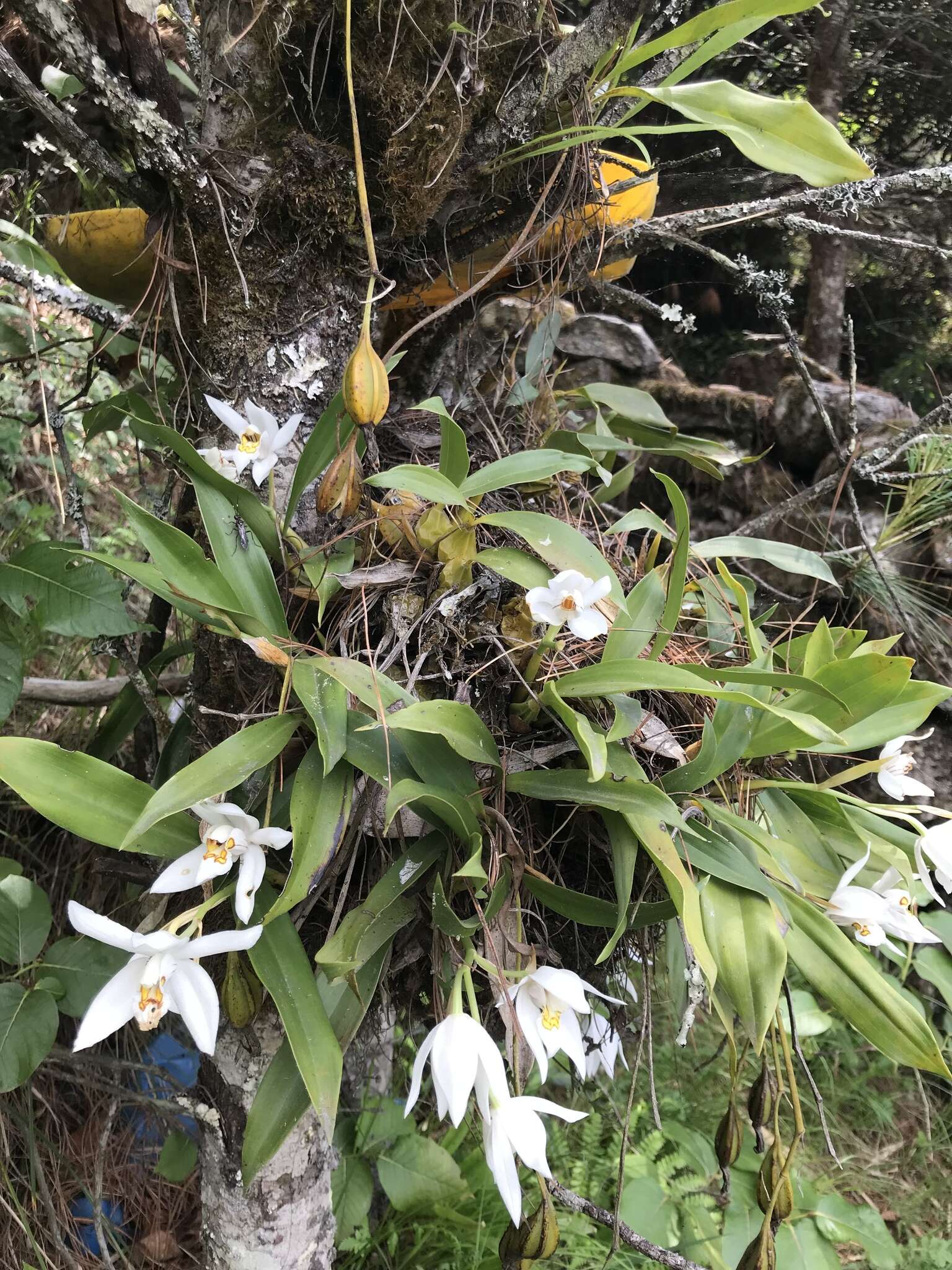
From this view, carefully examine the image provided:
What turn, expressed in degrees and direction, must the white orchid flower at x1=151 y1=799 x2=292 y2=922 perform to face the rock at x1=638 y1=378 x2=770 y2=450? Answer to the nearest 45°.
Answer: approximately 180°

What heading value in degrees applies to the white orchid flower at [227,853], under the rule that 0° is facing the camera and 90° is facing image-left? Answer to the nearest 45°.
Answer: approximately 45°

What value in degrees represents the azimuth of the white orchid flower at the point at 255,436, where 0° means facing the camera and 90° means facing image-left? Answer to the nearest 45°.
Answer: approximately 45°

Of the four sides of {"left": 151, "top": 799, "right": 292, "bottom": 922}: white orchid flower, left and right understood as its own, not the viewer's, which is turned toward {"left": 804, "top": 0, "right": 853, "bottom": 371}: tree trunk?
back

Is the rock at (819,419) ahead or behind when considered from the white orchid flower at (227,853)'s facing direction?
behind
